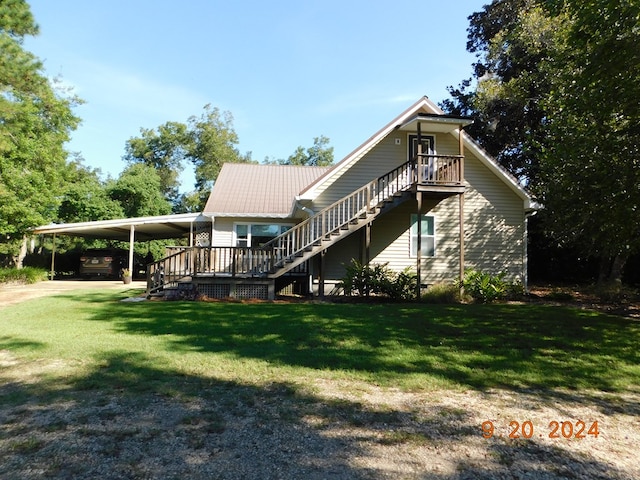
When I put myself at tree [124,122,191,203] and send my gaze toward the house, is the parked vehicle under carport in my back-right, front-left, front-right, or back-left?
front-right

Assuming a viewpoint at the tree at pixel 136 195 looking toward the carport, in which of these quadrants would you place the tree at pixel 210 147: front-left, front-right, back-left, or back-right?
back-left

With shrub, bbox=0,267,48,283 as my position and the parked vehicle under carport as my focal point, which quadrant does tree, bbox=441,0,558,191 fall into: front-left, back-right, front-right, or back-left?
front-right

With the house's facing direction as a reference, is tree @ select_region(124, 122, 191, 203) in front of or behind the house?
behind

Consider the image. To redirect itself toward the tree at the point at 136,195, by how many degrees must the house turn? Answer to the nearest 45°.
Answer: approximately 135° to its right

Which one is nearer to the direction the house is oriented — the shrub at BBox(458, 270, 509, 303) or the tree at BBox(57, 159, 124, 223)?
the shrub

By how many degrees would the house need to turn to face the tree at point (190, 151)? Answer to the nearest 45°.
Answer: approximately 135° to its right

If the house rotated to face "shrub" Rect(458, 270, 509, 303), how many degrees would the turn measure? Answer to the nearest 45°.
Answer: approximately 45° to its left

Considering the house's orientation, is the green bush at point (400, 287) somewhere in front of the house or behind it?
in front

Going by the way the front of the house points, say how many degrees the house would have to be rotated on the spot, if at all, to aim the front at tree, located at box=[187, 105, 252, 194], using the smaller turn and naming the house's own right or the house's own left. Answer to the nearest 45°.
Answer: approximately 135° to the house's own right

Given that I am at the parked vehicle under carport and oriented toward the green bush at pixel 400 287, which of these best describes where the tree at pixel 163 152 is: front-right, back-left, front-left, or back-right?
back-left

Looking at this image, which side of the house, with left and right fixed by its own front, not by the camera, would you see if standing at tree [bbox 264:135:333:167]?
back

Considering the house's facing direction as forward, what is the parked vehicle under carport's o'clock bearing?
The parked vehicle under carport is roughly at 4 o'clock from the house.

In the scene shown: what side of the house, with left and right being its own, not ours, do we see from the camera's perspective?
front
